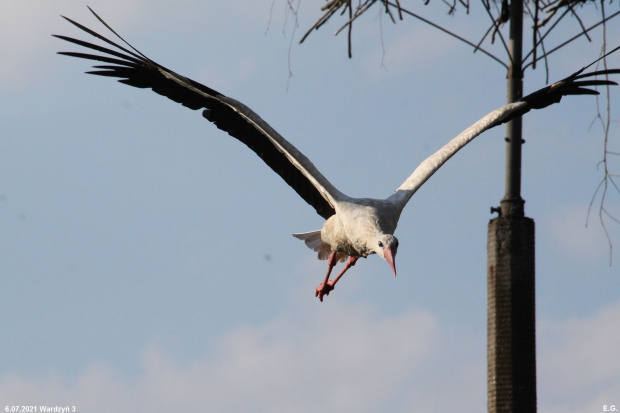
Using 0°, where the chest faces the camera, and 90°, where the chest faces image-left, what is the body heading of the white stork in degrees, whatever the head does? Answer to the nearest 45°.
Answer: approximately 315°
